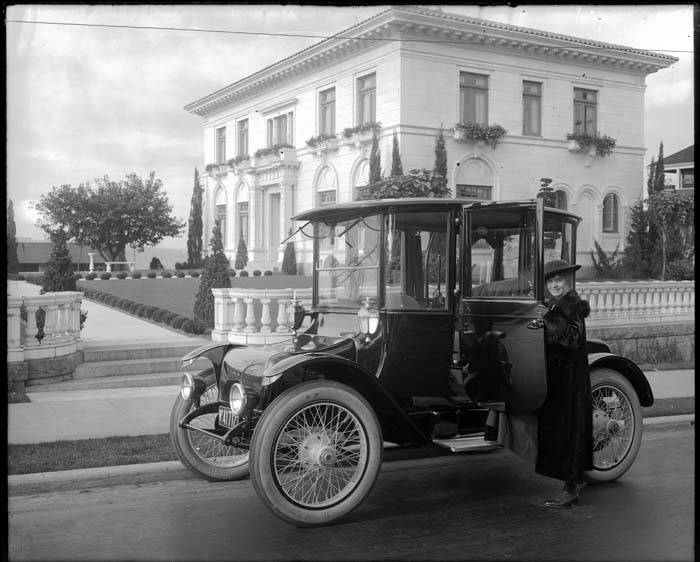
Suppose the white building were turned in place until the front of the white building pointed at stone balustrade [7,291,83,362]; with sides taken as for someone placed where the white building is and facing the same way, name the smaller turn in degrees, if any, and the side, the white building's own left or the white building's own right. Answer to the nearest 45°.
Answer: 0° — it already faces it

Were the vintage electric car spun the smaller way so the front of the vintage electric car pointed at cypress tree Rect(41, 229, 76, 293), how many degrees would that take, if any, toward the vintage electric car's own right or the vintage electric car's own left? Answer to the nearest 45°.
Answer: approximately 90° to the vintage electric car's own right

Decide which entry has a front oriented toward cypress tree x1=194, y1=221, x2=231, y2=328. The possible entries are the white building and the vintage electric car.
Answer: the white building

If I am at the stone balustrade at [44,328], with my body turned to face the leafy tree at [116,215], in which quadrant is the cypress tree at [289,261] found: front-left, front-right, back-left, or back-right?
front-right

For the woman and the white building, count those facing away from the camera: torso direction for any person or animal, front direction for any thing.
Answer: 0

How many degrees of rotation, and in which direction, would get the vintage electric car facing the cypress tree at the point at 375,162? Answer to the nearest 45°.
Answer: approximately 135° to its right

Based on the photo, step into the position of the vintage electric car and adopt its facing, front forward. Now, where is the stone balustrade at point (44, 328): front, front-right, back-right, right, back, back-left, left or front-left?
right

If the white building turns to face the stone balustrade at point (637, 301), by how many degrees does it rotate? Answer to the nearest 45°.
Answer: approximately 90° to its left

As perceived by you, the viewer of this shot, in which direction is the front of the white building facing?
facing the viewer and to the left of the viewer

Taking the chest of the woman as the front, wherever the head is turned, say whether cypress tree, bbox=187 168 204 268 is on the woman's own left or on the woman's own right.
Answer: on the woman's own right

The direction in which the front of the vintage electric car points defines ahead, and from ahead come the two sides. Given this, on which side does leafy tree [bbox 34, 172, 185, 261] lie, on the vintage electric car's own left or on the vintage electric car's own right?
on the vintage electric car's own right
